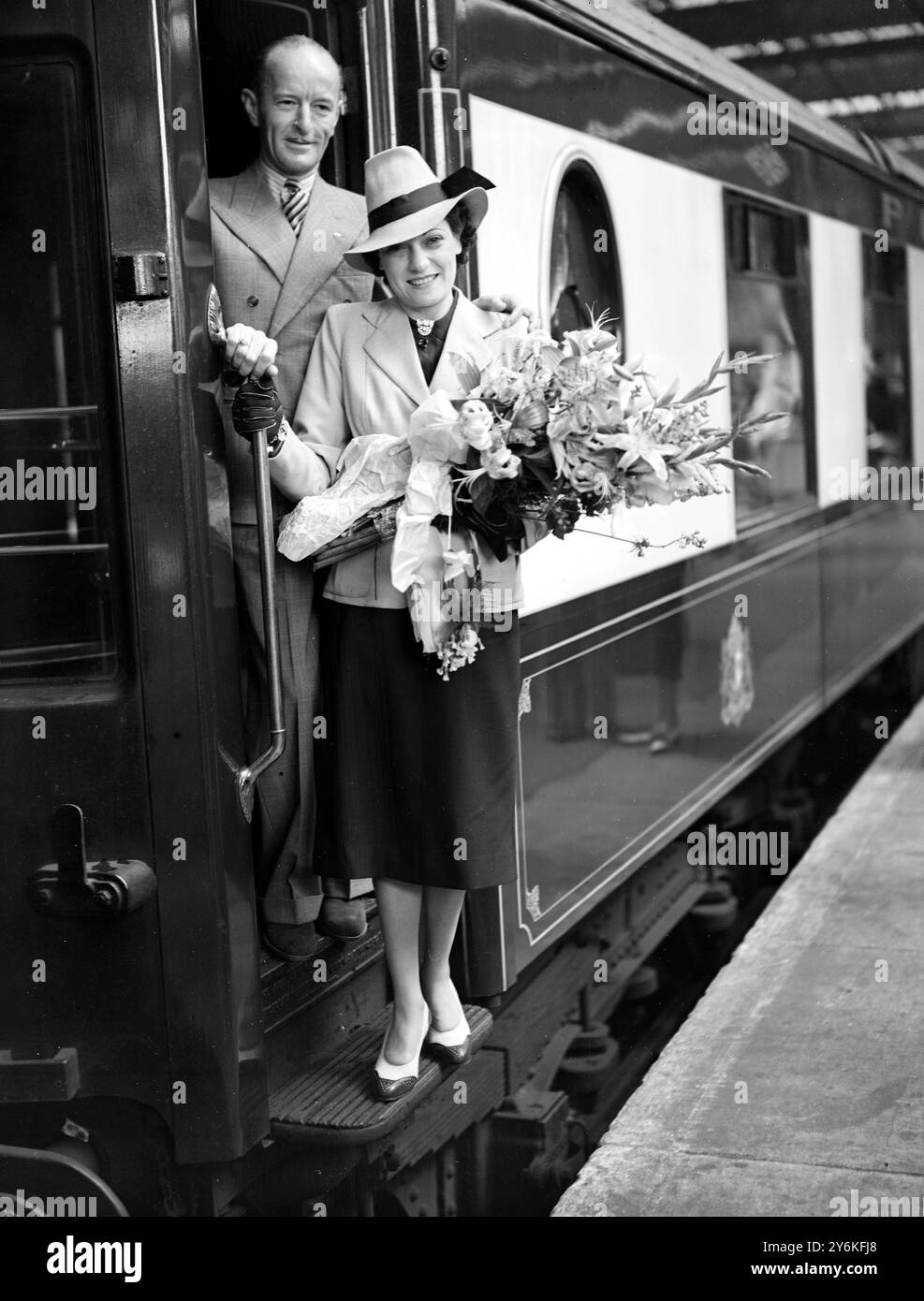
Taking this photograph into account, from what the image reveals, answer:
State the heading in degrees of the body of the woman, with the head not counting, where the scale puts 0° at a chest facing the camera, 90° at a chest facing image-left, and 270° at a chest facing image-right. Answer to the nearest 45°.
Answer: approximately 0°
